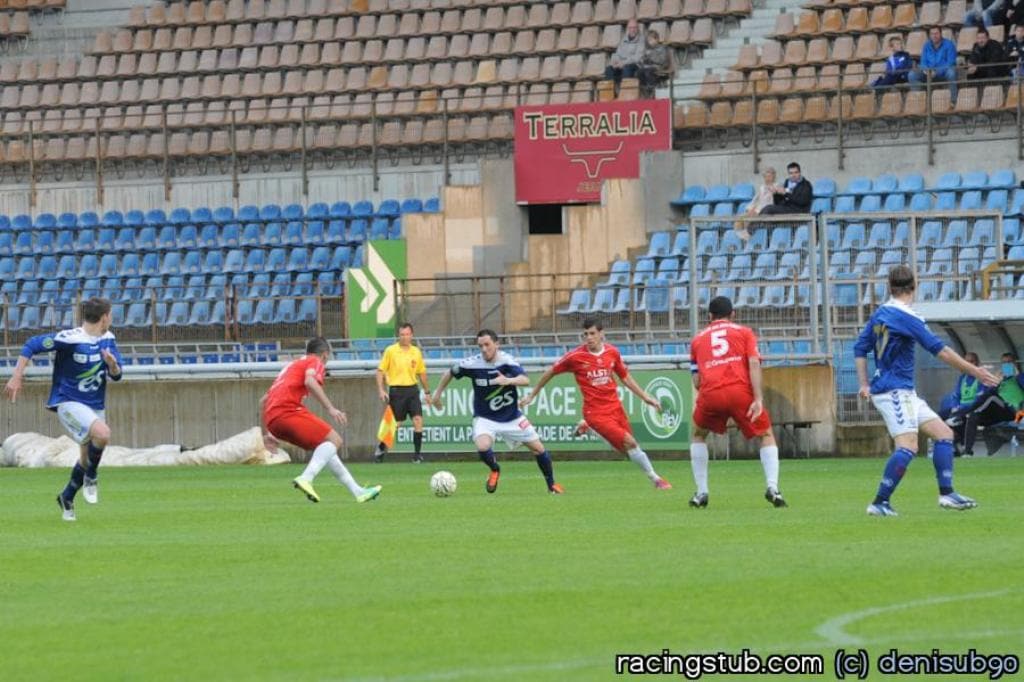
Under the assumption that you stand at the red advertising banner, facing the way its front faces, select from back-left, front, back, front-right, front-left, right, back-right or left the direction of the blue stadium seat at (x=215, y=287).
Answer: right

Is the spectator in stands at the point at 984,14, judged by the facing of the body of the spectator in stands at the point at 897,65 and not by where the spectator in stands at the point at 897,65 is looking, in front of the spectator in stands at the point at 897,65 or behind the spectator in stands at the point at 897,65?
behind

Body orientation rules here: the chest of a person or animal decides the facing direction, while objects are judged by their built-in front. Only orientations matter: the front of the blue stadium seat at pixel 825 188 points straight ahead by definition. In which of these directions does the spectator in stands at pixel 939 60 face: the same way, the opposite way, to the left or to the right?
the same way

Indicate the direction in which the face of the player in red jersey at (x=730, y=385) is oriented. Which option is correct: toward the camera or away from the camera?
away from the camera

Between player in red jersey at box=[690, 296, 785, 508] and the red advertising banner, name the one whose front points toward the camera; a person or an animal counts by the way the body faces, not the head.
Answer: the red advertising banner

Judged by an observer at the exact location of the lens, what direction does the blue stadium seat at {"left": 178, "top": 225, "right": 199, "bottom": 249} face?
facing the viewer

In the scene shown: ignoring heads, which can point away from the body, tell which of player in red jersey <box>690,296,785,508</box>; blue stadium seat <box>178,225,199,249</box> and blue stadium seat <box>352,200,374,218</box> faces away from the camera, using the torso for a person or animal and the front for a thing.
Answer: the player in red jersey

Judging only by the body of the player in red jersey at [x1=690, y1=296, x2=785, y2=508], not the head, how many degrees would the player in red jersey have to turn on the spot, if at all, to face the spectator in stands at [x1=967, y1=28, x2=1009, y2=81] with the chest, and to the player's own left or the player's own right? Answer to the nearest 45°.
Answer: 0° — they already face them

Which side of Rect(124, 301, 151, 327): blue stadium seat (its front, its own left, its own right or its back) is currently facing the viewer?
front

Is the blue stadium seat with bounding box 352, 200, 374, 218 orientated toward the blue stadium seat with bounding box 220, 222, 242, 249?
no

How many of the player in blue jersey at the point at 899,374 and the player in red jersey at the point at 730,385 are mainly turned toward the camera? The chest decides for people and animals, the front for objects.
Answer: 0

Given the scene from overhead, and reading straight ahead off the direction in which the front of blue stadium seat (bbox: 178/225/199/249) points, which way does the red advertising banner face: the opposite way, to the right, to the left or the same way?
the same way

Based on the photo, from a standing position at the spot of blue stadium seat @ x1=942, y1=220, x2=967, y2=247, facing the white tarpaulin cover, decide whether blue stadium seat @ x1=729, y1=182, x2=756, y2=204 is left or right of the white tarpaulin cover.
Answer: right

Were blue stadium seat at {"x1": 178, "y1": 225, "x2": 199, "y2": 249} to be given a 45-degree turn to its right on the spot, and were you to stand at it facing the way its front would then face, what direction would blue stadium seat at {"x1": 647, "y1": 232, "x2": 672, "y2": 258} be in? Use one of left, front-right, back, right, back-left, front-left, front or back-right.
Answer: left

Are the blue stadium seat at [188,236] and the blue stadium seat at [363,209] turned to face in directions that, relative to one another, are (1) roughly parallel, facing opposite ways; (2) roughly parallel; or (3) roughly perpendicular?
roughly parallel

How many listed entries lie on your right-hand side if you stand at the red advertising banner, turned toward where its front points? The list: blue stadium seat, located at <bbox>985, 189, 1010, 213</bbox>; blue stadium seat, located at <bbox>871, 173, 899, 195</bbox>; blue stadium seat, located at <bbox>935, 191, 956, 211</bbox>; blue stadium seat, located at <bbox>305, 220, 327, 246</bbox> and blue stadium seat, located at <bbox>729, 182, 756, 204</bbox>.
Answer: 1
